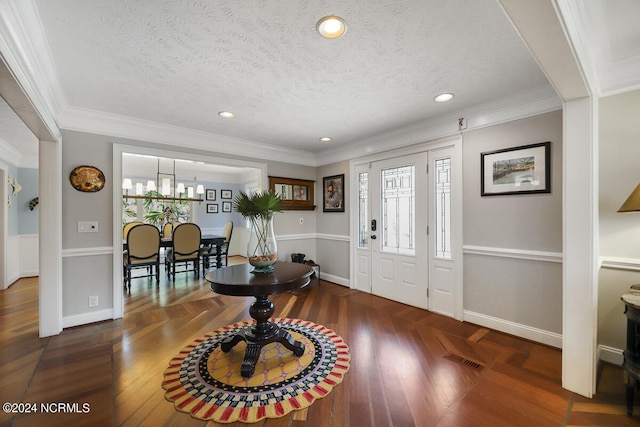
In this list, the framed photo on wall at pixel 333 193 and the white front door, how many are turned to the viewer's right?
0

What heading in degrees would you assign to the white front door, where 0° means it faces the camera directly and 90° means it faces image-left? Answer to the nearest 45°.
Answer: approximately 45°

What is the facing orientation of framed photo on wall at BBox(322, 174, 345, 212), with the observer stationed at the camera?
facing the viewer and to the left of the viewer

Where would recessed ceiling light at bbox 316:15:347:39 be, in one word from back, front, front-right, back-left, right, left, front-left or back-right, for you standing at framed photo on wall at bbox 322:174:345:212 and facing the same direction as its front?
front-left

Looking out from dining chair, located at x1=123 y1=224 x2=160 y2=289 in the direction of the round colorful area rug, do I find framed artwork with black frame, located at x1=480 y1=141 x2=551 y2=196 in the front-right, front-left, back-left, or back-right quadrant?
front-left

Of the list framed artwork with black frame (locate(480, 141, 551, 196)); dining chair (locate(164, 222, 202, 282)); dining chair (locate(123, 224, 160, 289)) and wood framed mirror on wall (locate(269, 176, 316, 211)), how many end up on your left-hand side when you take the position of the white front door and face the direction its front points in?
1

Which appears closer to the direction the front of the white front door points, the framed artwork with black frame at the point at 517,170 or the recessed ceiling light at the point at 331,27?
the recessed ceiling light

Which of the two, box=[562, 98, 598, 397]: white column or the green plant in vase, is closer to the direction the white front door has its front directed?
the green plant in vase

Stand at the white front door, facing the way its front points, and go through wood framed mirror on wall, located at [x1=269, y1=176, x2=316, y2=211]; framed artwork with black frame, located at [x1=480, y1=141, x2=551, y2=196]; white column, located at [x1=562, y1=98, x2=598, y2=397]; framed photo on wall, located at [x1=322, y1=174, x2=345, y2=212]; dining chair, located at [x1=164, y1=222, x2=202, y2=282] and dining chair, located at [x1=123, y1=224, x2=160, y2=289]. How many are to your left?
2

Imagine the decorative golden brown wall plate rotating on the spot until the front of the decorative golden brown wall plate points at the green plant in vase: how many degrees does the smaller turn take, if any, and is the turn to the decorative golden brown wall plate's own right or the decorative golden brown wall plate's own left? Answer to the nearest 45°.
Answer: approximately 45° to the decorative golden brown wall plate's own left

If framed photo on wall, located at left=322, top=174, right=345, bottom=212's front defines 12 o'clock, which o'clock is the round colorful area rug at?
The round colorful area rug is roughly at 11 o'clock from the framed photo on wall.

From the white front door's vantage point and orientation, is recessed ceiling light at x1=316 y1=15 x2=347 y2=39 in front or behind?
in front

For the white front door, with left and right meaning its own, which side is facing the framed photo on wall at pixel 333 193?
right

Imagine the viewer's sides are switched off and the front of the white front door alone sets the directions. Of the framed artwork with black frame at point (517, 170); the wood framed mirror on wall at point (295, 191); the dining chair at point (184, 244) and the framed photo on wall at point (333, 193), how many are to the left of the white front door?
1

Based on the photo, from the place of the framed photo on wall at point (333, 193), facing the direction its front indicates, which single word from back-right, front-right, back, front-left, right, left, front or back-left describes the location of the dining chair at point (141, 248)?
front-right

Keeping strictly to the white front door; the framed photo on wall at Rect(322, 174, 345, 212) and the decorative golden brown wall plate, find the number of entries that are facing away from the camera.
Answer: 0

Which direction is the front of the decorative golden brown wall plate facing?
toward the camera

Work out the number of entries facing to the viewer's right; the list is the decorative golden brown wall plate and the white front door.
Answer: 0

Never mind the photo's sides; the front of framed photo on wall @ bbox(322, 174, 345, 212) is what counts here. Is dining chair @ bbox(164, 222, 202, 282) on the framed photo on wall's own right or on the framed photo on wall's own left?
on the framed photo on wall's own right
